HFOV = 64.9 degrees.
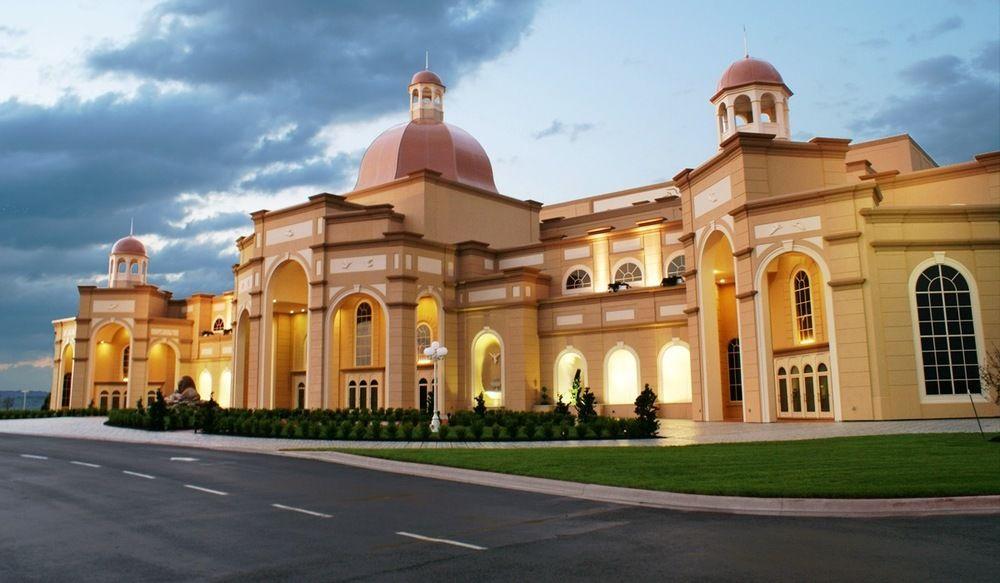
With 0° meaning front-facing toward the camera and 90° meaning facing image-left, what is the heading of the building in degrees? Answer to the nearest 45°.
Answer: approximately 45°

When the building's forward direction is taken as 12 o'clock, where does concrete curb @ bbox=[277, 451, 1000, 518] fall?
The concrete curb is roughly at 11 o'clock from the building.

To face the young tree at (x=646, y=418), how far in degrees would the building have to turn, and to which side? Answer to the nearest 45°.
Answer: approximately 45° to its left
